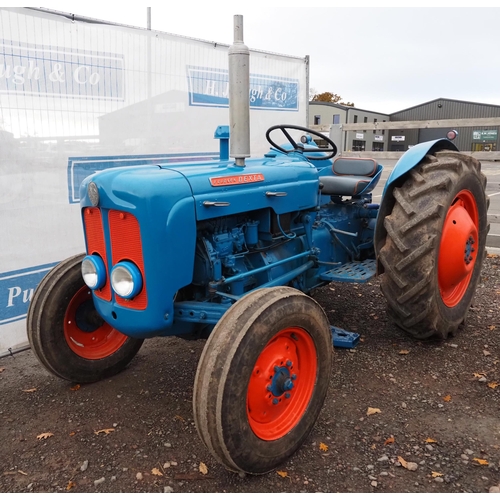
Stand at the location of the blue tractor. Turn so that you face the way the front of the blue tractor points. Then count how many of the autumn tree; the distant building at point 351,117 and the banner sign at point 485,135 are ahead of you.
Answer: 0

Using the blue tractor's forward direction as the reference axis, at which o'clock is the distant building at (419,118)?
The distant building is roughly at 5 o'clock from the blue tractor.

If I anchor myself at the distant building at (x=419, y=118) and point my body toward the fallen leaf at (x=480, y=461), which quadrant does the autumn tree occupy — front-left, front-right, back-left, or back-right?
back-right

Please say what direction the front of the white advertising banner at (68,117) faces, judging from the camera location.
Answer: facing the viewer and to the right of the viewer

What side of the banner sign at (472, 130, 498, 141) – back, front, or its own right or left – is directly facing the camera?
front

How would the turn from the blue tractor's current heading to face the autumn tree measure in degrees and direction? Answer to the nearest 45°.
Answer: approximately 135° to its right

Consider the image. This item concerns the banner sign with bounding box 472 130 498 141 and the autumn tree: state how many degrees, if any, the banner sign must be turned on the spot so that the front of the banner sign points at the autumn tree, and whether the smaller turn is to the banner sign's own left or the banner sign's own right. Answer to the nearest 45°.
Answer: approximately 135° to the banner sign's own right

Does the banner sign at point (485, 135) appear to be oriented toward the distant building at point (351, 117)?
no

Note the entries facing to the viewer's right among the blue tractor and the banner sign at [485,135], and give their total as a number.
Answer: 0

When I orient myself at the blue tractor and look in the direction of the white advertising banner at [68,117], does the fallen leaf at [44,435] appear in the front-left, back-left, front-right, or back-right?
front-left

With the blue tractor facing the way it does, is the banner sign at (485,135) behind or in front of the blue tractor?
behind

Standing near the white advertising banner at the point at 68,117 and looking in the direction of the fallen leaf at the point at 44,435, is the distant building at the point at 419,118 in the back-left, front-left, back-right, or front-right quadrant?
back-left

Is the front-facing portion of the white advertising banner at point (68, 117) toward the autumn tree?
no

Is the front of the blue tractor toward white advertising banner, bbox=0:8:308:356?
no

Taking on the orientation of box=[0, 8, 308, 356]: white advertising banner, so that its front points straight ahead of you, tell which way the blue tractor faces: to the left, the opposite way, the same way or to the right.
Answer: to the right

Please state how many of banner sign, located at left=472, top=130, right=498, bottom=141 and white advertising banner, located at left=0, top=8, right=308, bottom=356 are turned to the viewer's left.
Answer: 0

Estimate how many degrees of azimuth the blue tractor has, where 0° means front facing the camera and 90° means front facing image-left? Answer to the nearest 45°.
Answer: approximately 45°

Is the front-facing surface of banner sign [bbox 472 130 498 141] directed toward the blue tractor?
yes
